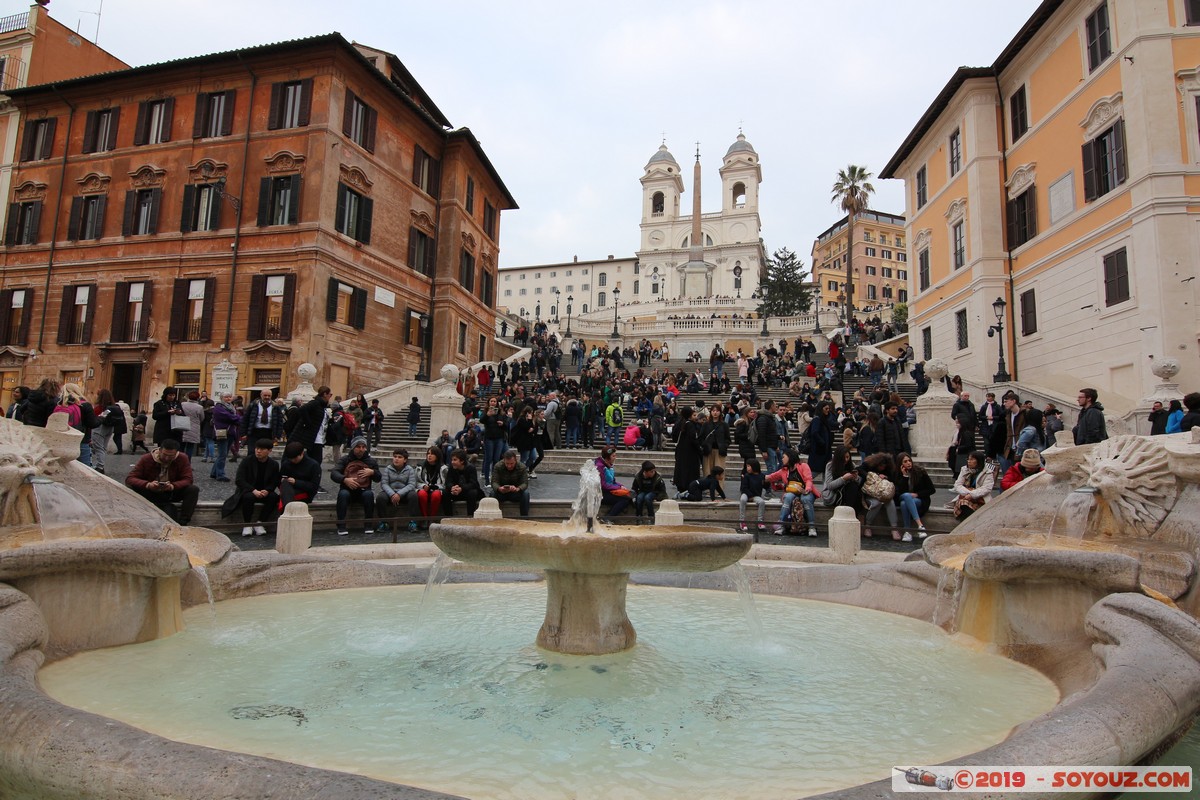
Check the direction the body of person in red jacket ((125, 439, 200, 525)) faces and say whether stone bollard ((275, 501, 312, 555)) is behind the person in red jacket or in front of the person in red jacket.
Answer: in front

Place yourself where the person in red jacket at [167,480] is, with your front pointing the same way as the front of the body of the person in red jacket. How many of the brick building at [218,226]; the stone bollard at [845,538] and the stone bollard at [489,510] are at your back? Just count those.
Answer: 1

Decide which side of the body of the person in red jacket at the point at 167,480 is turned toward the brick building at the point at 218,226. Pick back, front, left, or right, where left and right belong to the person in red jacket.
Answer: back

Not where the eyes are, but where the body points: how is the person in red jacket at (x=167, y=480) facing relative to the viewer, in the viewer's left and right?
facing the viewer

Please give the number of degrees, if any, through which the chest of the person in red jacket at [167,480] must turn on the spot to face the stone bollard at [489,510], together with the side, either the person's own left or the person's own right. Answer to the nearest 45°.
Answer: approximately 45° to the person's own left

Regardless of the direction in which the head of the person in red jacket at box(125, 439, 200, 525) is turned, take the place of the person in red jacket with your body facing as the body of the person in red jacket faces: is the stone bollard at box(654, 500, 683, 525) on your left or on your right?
on your left

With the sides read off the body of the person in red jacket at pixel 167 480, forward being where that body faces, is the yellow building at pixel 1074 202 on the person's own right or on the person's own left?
on the person's own left

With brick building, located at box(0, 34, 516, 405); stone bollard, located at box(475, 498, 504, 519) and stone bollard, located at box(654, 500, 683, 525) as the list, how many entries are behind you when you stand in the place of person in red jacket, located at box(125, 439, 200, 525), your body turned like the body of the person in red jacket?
1

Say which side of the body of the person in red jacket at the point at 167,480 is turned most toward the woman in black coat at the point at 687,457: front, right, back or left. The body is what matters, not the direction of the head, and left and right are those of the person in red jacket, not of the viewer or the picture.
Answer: left

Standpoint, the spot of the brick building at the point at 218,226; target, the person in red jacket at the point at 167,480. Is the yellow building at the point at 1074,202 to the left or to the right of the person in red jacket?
left

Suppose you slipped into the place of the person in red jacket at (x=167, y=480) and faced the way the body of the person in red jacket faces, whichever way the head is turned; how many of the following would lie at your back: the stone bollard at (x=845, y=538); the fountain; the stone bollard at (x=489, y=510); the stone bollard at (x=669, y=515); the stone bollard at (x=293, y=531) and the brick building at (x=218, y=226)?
1

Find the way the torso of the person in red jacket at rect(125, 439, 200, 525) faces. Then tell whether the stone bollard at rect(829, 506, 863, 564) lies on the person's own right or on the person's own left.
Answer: on the person's own left

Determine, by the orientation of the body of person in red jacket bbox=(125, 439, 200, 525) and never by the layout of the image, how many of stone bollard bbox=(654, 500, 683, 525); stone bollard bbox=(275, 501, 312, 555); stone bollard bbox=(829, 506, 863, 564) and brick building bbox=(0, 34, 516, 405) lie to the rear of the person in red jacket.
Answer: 1
